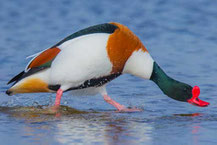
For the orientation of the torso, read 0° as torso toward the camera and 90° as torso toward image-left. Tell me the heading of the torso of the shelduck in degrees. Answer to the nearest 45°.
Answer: approximately 270°
